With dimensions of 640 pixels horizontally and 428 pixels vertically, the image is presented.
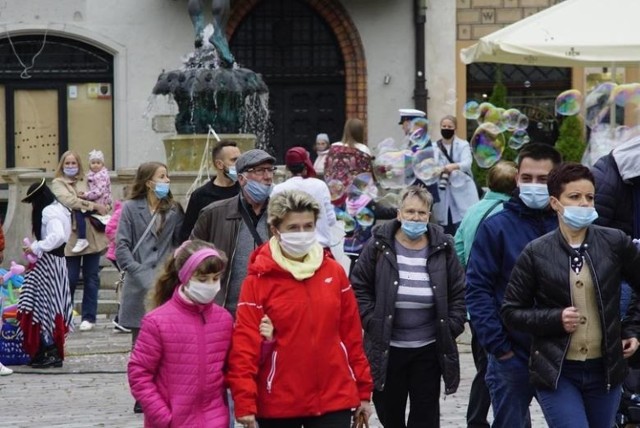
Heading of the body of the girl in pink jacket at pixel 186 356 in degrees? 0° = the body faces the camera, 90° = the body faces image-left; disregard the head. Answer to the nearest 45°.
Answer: approximately 315°

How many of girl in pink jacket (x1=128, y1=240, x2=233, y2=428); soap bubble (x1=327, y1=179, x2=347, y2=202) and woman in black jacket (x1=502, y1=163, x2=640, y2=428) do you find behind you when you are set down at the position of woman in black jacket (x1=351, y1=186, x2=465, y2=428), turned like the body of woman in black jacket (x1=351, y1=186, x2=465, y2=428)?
1

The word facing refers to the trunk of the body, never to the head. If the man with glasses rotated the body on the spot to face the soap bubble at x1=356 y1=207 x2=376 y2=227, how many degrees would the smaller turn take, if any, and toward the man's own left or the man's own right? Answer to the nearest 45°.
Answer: approximately 135° to the man's own left

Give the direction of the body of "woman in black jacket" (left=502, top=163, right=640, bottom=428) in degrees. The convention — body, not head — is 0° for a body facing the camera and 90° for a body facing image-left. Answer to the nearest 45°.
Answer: approximately 315°

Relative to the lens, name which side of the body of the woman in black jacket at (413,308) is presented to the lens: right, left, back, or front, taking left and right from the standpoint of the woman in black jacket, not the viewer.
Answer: front

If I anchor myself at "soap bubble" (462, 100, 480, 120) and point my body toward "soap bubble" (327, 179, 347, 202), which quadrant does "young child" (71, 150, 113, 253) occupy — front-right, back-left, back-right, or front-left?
front-right

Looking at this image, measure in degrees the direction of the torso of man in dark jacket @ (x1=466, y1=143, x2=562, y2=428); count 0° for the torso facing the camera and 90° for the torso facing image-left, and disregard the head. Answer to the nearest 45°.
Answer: approximately 315°

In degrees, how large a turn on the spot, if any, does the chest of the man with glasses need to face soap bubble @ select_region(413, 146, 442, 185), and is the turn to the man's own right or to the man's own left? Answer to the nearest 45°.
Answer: approximately 135° to the man's own left

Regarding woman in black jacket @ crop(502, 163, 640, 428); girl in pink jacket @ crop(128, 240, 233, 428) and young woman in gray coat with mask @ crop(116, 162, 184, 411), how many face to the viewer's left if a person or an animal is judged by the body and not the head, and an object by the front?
0

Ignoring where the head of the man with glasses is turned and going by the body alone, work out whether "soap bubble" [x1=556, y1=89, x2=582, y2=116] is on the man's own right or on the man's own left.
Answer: on the man's own left
